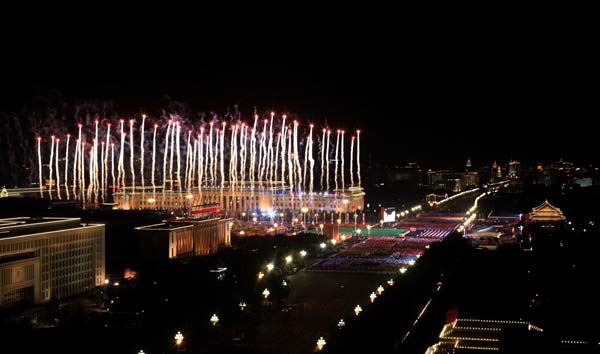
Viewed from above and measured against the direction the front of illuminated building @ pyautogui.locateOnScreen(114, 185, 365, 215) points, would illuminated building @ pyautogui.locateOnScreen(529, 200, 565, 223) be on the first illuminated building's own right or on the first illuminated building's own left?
on the first illuminated building's own left

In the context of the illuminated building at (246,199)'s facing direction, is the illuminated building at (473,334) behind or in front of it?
in front

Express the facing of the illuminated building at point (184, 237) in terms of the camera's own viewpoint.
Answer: facing the viewer and to the right of the viewer

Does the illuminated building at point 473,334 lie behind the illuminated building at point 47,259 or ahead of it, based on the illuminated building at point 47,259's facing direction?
ahead

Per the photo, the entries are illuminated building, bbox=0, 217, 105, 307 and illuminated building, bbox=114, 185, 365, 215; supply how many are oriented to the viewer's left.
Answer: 0

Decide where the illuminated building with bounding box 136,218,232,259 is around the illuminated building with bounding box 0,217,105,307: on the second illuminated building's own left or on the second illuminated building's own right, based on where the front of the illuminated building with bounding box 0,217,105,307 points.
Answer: on the second illuminated building's own left
